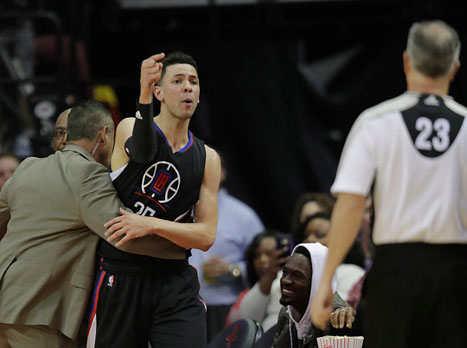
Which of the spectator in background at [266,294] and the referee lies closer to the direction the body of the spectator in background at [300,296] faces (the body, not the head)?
the referee

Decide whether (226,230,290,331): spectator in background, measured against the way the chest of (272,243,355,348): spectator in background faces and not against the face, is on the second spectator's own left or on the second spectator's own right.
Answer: on the second spectator's own right

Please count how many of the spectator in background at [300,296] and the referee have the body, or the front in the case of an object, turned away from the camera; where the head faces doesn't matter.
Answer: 1

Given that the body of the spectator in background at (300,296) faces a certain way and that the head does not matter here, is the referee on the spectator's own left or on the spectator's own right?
on the spectator's own left

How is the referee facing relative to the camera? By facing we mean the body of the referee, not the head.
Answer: away from the camera

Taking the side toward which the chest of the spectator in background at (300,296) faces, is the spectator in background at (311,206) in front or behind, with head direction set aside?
behind

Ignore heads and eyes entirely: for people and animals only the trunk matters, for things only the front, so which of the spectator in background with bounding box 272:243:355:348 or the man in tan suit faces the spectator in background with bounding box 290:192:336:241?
the man in tan suit

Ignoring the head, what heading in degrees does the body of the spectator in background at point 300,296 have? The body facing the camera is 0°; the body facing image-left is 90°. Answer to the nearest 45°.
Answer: approximately 45°

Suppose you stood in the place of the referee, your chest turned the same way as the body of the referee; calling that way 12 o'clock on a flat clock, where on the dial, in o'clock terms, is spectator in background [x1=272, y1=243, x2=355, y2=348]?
The spectator in background is roughly at 11 o'clock from the referee.

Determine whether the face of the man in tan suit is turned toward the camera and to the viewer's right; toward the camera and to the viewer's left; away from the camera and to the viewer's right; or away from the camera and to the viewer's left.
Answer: away from the camera and to the viewer's right

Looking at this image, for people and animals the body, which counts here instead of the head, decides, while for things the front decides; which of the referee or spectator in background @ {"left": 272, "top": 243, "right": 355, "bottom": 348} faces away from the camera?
the referee

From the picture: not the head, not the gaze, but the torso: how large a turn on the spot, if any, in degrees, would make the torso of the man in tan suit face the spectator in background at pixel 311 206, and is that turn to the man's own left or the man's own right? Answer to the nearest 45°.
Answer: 0° — they already face them

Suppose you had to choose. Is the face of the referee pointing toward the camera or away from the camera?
away from the camera
